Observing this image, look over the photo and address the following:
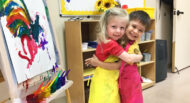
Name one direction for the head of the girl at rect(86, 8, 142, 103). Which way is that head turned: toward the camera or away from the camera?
toward the camera

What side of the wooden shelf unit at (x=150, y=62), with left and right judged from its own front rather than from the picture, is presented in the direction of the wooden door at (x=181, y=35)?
left

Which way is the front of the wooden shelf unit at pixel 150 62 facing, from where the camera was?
facing the viewer and to the right of the viewer

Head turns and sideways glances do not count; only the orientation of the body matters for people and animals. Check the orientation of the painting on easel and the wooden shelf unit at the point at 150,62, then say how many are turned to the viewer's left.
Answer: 0

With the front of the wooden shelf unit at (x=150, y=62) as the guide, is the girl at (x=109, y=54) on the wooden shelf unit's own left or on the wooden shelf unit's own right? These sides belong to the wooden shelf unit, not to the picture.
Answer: on the wooden shelf unit's own right

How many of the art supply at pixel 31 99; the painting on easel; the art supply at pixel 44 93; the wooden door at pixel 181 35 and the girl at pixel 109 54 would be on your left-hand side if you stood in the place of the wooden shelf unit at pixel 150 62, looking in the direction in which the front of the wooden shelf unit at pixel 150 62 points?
1

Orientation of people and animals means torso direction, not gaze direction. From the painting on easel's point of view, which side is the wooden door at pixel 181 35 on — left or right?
on its left

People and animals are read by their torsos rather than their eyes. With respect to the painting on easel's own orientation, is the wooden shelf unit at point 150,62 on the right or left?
on its left

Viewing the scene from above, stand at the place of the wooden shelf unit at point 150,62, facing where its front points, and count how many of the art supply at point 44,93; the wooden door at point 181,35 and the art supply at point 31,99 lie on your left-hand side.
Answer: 1
